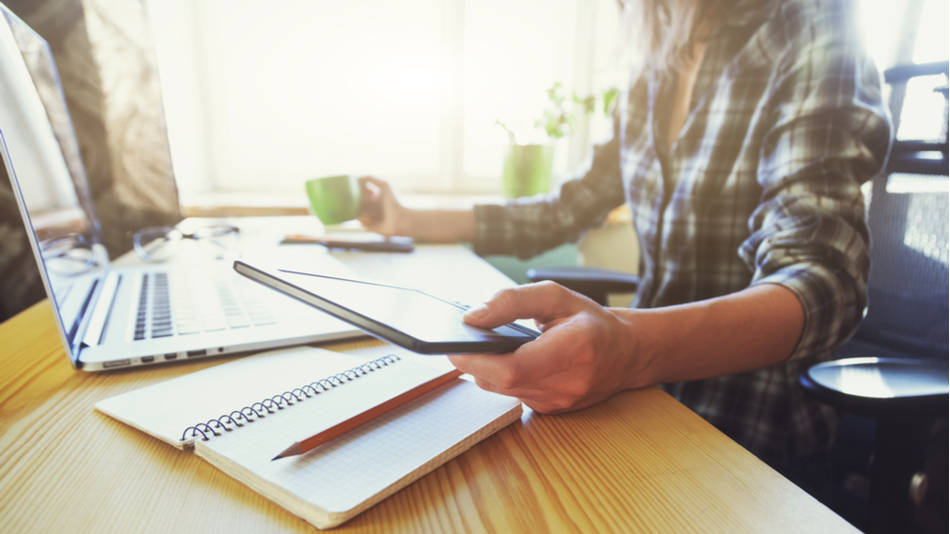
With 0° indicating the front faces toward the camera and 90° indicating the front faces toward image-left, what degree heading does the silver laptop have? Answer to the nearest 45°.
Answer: approximately 270°

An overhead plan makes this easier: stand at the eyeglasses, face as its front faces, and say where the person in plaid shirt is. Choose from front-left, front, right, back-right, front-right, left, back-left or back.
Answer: front-left

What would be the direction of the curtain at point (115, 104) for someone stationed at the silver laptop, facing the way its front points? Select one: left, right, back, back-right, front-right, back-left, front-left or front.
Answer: left

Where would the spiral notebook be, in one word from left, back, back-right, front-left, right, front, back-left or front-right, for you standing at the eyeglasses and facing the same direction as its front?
front

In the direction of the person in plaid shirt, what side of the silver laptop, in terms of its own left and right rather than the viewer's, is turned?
front

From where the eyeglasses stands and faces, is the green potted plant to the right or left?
on its left

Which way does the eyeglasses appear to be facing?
toward the camera

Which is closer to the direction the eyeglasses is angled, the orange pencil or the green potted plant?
the orange pencil

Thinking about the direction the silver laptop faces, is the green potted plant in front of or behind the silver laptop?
in front
